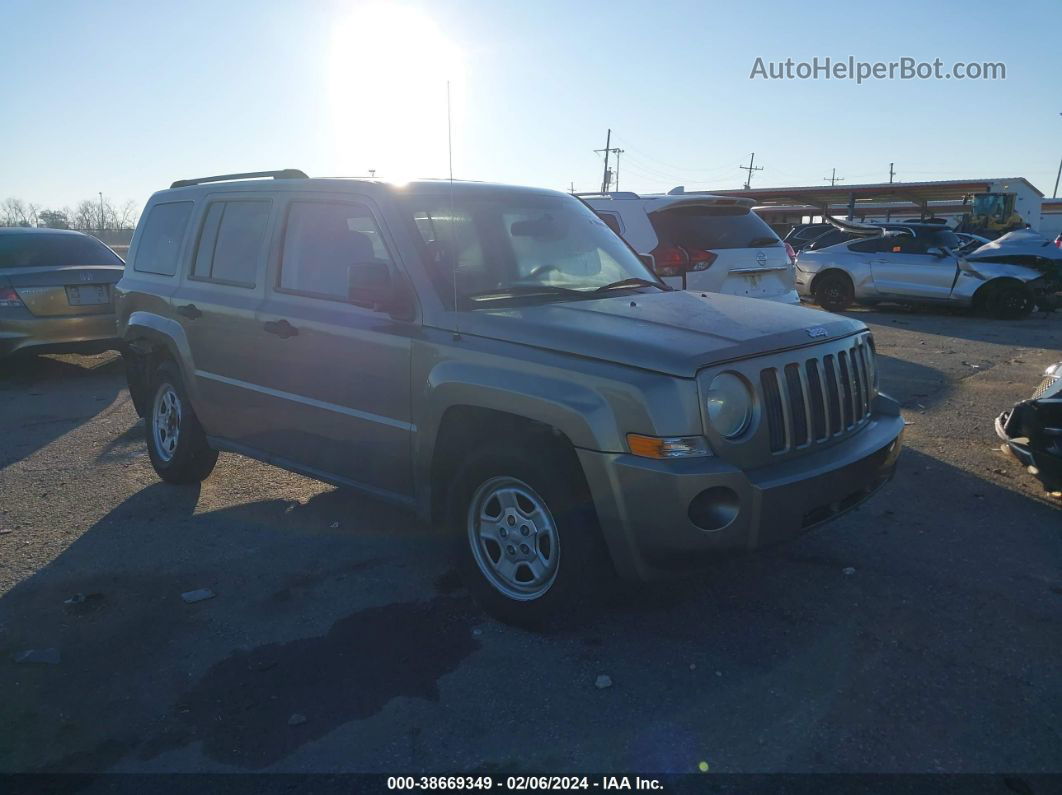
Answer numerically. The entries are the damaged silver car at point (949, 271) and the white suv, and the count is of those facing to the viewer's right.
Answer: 1

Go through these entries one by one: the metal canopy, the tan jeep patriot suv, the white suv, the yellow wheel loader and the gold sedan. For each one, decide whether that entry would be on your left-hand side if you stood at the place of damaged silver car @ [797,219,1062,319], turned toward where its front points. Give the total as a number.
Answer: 2

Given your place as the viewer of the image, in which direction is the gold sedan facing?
facing away from the viewer and to the left of the viewer

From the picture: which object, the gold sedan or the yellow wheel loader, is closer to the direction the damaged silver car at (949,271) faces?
the yellow wheel loader

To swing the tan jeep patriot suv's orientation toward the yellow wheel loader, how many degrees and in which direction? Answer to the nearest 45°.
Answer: approximately 90° to its left

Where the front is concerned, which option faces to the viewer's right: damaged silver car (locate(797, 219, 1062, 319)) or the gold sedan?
the damaged silver car

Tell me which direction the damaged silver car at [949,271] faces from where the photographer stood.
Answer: facing to the right of the viewer

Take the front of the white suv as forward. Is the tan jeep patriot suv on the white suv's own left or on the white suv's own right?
on the white suv's own left

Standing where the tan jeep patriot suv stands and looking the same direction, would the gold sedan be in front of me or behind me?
behind

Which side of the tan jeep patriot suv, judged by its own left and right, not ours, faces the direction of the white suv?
left

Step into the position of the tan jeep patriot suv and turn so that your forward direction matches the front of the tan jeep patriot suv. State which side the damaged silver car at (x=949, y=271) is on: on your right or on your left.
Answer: on your left

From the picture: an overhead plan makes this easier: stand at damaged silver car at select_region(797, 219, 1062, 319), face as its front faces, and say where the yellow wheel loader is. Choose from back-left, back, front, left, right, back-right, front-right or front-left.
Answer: left

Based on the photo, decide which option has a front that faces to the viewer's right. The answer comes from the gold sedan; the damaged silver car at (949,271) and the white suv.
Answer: the damaged silver car

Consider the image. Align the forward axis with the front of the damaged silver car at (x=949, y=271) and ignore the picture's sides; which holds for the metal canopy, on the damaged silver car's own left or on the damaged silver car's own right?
on the damaged silver car's own left

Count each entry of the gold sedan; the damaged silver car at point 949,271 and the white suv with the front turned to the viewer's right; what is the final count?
1
